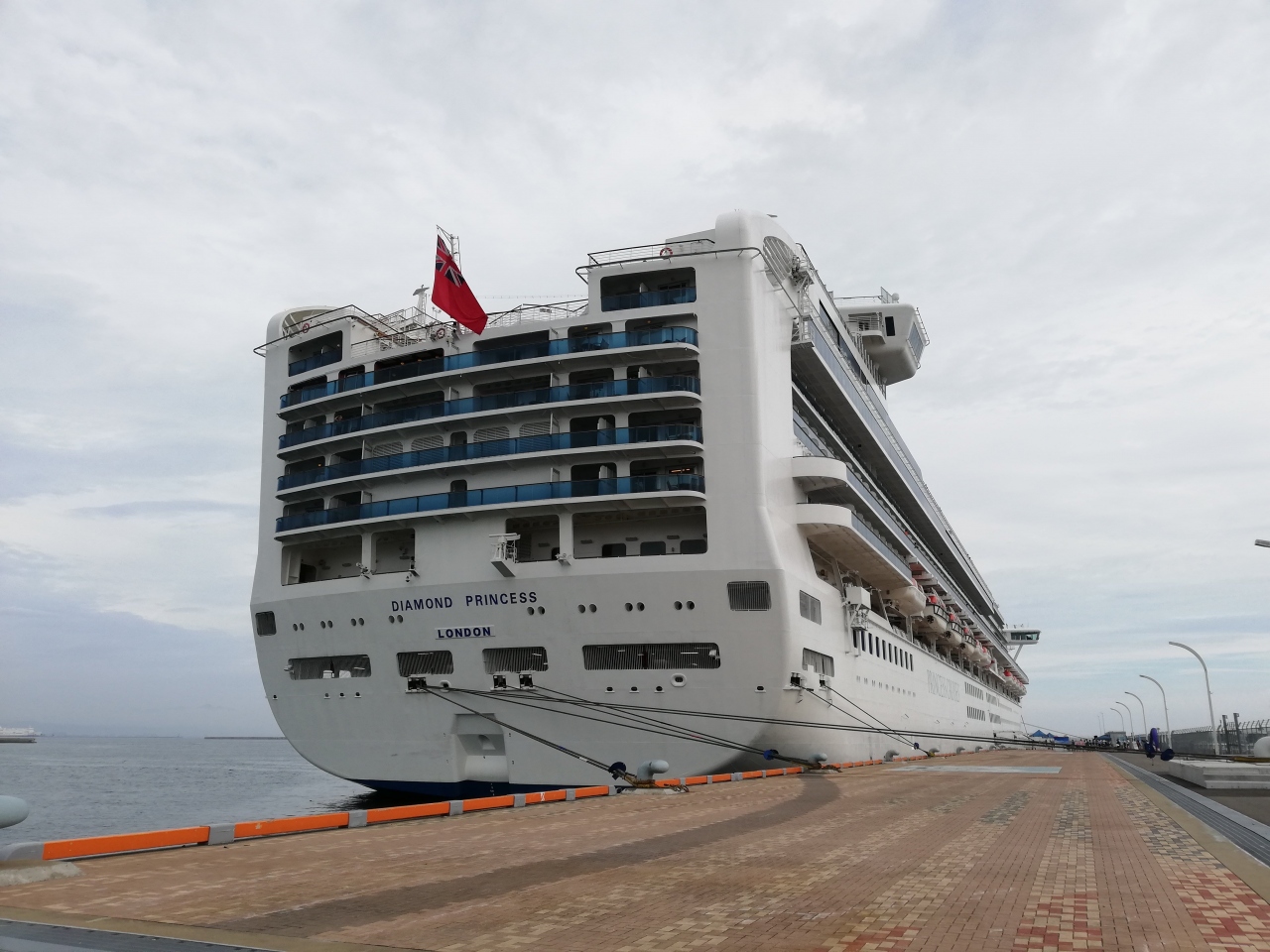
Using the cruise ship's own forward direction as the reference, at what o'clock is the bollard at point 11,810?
The bollard is roughly at 5 o'clock from the cruise ship.

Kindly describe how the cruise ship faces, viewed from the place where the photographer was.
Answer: facing away from the viewer and to the right of the viewer
